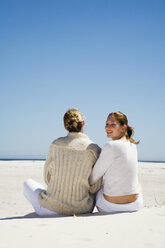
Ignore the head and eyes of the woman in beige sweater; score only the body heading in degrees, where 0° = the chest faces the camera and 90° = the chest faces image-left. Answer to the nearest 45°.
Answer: approximately 180°

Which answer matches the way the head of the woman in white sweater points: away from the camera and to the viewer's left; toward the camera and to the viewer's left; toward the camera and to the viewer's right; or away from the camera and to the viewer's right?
toward the camera and to the viewer's left
